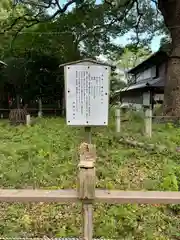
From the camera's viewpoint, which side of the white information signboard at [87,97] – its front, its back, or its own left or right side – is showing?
front

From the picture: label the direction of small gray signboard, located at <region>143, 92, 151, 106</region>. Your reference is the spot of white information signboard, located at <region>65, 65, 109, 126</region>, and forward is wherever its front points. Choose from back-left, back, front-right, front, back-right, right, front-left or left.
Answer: back
